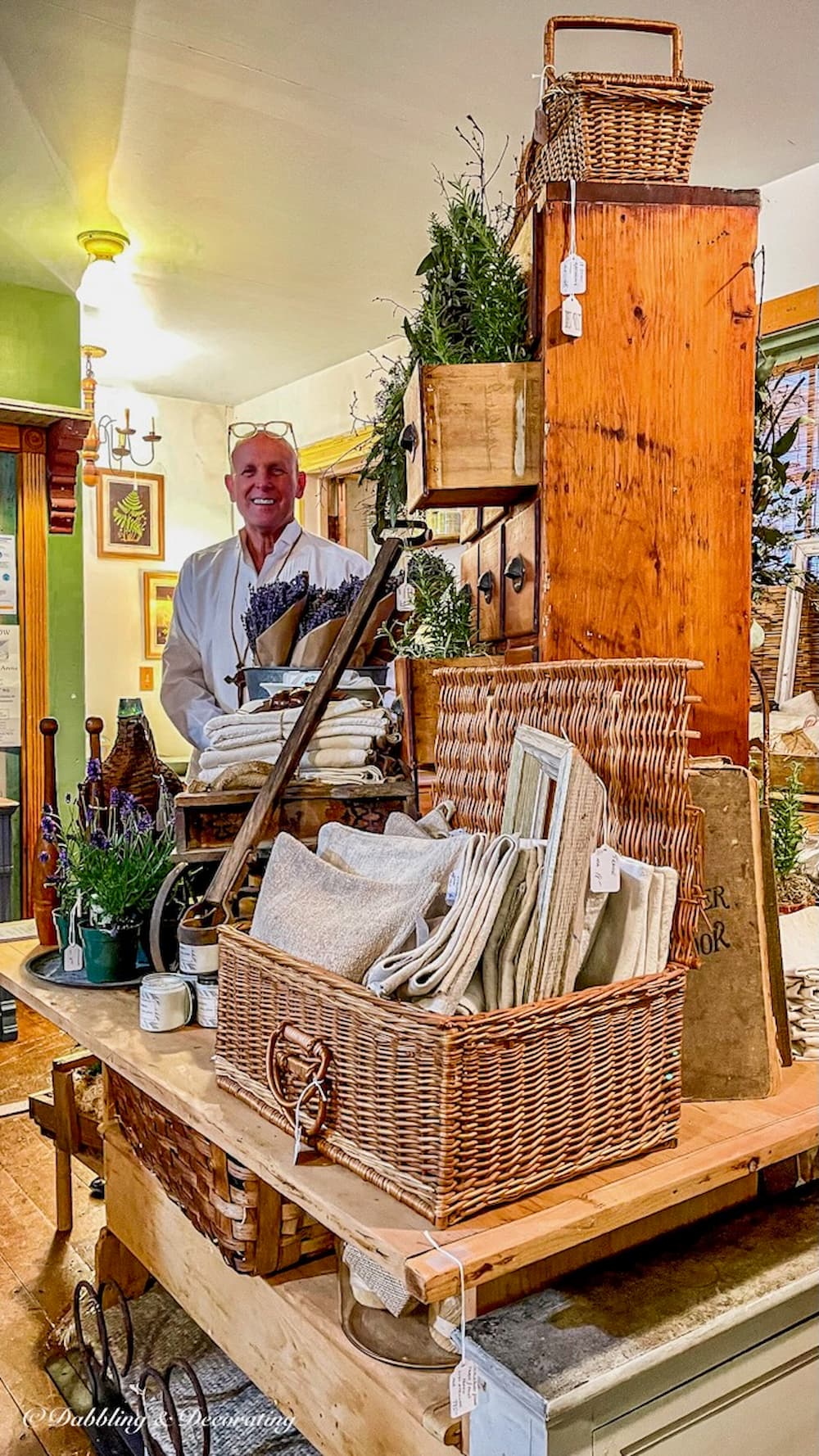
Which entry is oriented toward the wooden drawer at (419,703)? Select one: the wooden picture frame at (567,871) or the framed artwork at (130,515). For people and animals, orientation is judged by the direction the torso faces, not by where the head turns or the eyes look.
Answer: the framed artwork

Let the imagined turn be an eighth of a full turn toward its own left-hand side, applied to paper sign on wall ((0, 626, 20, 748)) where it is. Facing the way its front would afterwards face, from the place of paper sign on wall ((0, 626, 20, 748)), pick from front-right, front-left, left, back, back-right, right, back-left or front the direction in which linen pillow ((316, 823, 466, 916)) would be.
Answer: front-right

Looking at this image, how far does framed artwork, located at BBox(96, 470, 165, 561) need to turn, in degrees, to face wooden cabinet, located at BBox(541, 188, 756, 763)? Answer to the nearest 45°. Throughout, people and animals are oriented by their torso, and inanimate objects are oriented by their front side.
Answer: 0° — it already faces it

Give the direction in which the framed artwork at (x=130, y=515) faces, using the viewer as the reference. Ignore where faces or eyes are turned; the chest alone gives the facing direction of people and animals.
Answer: facing the viewer

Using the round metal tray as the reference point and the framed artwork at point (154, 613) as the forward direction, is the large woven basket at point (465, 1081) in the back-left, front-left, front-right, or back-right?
back-right

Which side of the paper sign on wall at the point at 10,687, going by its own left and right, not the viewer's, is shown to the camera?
front

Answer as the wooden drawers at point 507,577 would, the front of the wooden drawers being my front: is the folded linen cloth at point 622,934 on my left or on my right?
on my left

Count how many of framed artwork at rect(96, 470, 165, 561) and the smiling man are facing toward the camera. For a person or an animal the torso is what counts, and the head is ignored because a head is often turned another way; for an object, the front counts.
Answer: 2

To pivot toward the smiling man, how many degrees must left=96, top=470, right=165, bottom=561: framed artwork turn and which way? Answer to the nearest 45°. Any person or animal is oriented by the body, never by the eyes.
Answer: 0° — it already faces them

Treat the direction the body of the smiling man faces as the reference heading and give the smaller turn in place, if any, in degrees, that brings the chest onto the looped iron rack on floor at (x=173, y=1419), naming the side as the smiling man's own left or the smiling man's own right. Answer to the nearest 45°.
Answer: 0° — they already face it

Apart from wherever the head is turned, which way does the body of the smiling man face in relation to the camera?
toward the camera

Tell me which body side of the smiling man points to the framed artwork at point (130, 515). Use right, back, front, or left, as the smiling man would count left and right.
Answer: back
